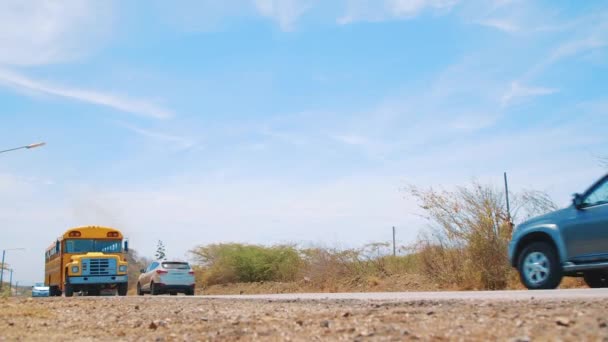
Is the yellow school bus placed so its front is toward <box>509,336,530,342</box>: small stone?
yes

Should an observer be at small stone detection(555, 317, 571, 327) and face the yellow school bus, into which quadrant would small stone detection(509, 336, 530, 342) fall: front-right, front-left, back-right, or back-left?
back-left

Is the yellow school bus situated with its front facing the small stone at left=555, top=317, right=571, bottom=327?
yes

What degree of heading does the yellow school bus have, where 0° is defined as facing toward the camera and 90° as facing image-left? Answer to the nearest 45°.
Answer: approximately 0°
